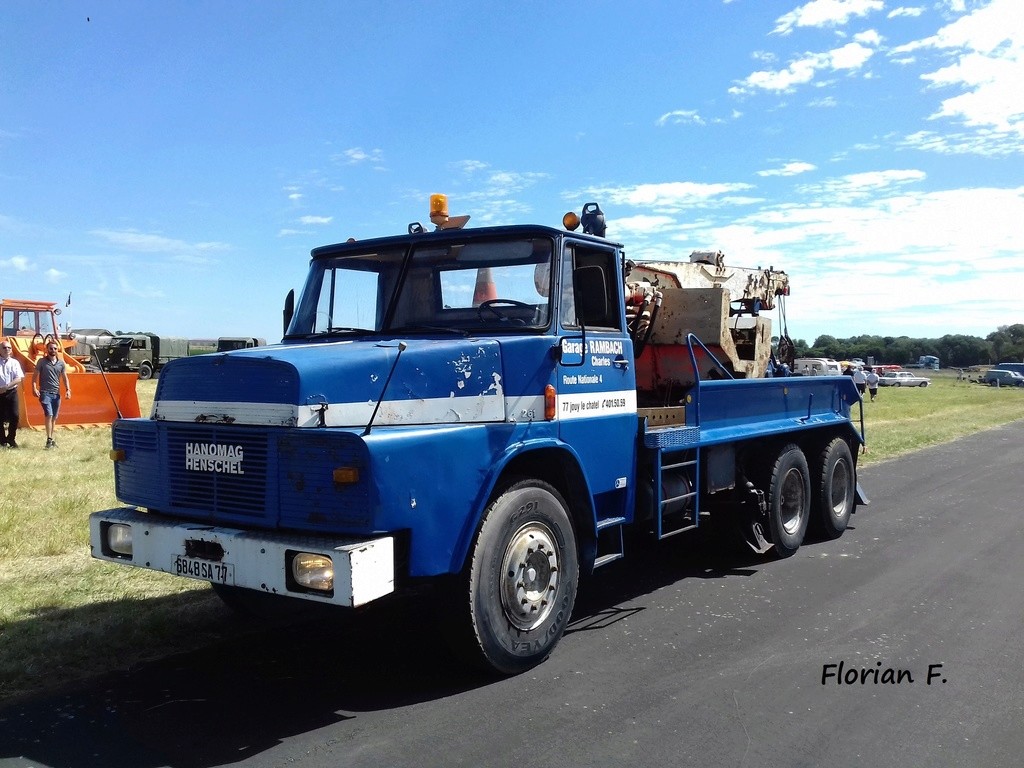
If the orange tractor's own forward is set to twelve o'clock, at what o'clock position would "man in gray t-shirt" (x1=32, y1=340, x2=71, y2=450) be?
The man in gray t-shirt is roughly at 2 o'clock from the orange tractor.

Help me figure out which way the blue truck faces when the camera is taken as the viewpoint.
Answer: facing the viewer and to the left of the viewer

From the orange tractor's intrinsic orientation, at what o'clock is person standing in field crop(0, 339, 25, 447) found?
The person standing in field is roughly at 2 o'clock from the orange tractor.

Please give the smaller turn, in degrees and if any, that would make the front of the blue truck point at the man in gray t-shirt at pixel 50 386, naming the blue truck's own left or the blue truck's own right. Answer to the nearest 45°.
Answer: approximately 90° to the blue truck's own right

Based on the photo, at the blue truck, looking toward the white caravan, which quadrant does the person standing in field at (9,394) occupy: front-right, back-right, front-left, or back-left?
front-left

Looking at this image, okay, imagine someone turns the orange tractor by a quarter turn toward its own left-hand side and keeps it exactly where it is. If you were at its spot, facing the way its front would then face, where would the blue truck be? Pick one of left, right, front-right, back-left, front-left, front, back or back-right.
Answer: back-right

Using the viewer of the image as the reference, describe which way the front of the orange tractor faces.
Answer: facing the viewer and to the right of the viewer

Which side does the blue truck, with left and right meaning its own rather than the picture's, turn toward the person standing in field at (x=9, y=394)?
right

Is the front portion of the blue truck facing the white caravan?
no
